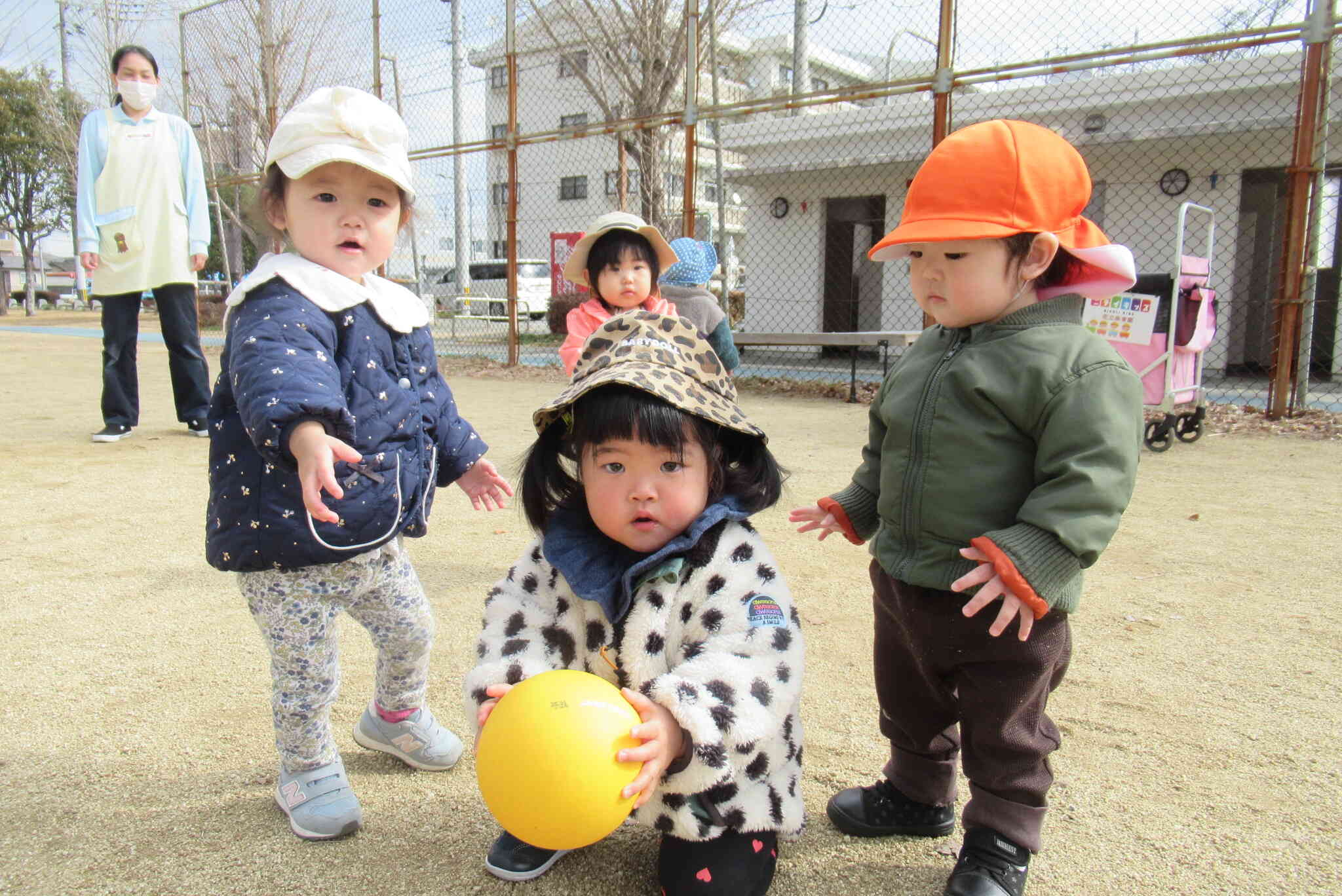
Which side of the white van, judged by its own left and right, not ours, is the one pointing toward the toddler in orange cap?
left

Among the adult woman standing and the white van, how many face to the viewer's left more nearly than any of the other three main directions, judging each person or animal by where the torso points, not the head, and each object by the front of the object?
1

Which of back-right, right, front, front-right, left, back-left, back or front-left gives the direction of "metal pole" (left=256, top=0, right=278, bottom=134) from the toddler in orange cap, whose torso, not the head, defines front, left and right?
right

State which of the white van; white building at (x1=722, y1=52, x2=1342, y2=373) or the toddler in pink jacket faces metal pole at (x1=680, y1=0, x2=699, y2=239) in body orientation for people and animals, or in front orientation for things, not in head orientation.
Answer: the white building

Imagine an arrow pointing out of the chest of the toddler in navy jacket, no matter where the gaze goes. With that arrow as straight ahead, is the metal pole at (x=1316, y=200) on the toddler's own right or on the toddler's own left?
on the toddler's own left

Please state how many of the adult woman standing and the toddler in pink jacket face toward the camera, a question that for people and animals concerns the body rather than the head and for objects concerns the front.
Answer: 2

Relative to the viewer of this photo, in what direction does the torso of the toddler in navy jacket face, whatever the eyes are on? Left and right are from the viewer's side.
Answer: facing the viewer and to the right of the viewer

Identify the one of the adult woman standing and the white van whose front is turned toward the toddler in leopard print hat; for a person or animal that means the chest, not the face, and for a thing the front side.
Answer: the adult woman standing

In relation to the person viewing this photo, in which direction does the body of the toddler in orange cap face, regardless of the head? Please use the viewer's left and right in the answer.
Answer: facing the viewer and to the left of the viewer

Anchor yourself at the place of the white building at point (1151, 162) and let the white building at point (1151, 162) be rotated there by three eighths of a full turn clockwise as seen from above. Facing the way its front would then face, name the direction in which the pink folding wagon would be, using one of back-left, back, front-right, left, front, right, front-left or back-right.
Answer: back

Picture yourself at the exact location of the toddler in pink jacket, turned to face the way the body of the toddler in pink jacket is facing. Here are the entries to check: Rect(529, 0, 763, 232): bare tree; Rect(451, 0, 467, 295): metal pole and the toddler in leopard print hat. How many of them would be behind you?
2

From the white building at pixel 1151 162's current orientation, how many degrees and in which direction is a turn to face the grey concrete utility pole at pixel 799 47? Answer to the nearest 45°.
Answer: approximately 45° to its right

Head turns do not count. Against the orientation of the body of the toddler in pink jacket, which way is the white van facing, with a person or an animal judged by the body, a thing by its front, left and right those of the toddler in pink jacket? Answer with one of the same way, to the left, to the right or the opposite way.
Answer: to the right
